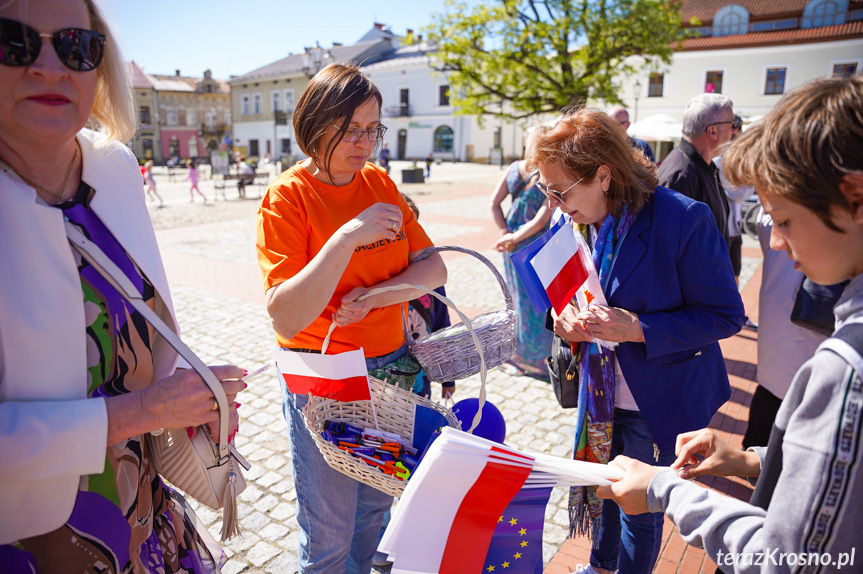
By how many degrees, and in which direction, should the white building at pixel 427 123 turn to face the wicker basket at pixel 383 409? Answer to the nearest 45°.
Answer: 0° — it already faces it

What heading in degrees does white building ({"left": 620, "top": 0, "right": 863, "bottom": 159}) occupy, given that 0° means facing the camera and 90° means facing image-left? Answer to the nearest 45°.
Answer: approximately 45°

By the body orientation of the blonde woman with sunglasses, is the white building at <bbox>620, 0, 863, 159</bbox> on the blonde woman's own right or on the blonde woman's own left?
on the blonde woman's own left

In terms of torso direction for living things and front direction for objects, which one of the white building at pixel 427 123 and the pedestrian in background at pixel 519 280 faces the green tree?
the white building

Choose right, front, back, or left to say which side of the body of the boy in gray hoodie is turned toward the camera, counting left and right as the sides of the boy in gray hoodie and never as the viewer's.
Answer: left

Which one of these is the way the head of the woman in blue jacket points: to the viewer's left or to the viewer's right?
to the viewer's left
